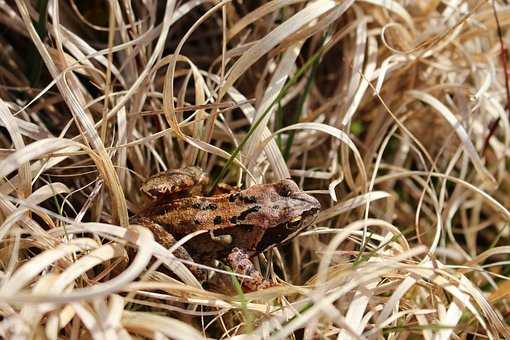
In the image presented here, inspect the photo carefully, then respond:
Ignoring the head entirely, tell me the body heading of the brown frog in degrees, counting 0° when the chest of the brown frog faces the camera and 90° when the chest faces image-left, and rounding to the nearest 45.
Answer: approximately 270°
